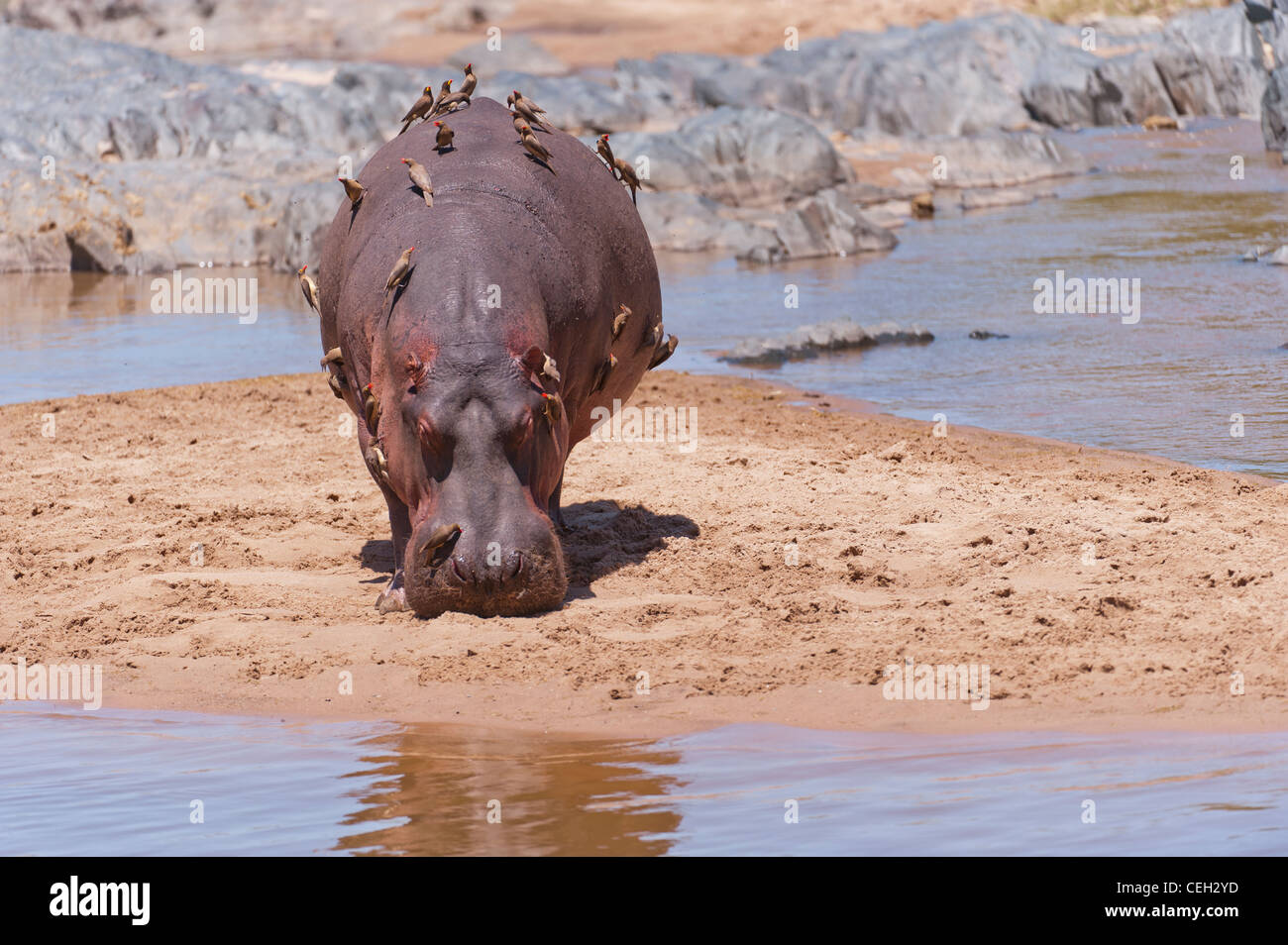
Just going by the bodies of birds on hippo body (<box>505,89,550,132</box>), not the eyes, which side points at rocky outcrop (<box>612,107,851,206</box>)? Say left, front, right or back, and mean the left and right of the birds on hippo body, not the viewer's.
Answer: right

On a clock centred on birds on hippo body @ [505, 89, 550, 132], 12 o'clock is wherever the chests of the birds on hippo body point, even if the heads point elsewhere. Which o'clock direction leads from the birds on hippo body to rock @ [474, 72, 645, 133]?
The rock is roughly at 3 o'clock from the birds on hippo body.

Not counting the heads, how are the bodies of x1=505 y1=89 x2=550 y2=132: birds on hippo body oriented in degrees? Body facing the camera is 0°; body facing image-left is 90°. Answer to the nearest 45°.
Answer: approximately 90°

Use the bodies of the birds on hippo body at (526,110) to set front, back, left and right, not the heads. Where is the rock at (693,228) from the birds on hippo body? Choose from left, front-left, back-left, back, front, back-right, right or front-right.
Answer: right

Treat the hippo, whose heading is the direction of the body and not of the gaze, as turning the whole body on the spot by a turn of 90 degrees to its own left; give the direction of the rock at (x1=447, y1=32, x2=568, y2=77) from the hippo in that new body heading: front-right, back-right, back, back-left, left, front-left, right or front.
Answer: left

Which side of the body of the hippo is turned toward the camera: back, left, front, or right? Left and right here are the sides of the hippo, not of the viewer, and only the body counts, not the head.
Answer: front
